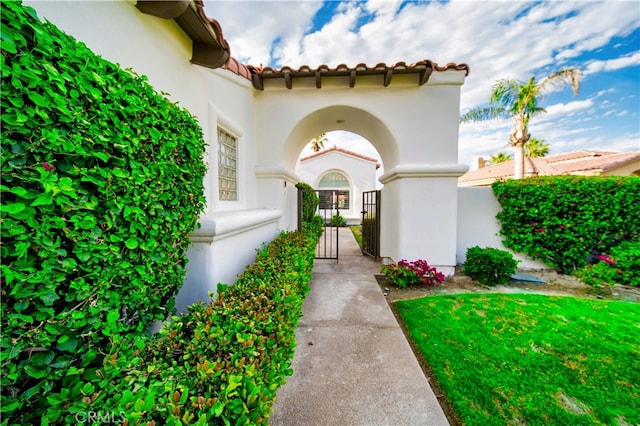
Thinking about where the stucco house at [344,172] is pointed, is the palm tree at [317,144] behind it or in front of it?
behind

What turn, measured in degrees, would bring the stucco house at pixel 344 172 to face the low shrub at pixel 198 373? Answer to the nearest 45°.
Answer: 0° — it already faces it

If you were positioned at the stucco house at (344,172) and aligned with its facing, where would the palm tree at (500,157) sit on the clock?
The palm tree is roughly at 8 o'clock from the stucco house.

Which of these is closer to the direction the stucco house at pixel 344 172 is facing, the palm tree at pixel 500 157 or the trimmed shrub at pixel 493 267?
the trimmed shrub

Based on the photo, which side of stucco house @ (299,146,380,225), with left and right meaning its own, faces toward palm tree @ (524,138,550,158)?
left

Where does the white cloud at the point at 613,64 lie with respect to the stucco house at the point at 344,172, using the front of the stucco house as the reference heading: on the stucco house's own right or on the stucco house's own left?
on the stucco house's own left

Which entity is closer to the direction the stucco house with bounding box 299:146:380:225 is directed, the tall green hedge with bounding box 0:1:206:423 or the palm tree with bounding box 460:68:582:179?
the tall green hedge

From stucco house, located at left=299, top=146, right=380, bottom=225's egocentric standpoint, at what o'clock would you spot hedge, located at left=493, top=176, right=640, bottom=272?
The hedge is roughly at 11 o'clock from the stucco house.

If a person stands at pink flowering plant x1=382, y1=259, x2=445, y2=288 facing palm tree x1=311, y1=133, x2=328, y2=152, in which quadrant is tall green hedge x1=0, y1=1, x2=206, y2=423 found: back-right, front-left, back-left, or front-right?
back-left

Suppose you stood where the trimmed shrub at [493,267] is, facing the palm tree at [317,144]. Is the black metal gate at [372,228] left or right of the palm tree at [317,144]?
left

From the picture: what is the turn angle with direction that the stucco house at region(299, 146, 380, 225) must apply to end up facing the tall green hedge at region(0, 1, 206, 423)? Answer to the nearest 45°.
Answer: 0° — it already faces it

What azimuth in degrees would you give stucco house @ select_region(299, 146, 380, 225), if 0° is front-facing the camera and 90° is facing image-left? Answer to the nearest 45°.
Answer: approximately 0°

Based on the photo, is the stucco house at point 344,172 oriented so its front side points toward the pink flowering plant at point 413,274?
yes

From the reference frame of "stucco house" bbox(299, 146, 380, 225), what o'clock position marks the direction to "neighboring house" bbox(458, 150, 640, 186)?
The neighboring house is roughly at 9 o'clock from the stucco house.
